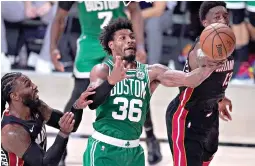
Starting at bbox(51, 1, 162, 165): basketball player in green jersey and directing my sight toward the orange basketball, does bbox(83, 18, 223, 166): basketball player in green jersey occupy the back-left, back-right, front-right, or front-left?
front-right

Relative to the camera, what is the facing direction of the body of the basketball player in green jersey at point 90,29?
toward the camera

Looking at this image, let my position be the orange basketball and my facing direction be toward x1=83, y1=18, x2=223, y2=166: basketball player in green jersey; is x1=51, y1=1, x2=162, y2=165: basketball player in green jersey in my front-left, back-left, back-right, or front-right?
front-right

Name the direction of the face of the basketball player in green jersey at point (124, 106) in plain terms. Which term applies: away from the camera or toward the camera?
toward the camera

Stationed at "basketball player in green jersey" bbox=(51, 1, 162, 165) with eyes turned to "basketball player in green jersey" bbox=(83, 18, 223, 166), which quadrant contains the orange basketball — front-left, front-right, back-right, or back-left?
front-left

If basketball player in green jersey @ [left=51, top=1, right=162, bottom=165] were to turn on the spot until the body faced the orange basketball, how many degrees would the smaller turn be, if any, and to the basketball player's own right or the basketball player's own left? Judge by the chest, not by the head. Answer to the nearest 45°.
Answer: approximately 45° to the basketball player's own left

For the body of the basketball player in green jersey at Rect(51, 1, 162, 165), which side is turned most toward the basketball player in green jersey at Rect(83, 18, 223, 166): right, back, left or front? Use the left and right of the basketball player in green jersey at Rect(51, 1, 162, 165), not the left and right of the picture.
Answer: front
